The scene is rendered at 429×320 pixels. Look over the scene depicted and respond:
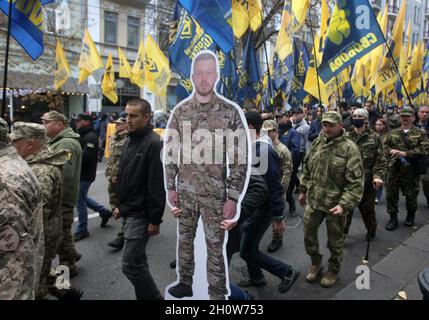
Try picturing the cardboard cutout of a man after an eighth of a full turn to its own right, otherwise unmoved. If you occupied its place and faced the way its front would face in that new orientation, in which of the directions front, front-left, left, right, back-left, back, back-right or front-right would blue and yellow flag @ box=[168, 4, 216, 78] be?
back-right

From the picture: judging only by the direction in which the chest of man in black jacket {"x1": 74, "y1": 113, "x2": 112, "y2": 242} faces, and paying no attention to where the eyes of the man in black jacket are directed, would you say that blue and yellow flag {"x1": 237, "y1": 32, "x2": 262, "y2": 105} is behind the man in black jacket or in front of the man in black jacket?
behind

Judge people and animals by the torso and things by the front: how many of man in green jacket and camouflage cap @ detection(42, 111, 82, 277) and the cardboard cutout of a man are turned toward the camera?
1

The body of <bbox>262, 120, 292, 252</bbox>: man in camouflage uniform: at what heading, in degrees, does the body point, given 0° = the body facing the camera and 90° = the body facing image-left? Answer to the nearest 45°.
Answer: approximately 45°

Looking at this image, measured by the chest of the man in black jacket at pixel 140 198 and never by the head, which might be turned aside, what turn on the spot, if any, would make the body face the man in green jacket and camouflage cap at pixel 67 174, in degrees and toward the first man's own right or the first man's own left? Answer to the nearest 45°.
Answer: approximately 90° to the first man's own right

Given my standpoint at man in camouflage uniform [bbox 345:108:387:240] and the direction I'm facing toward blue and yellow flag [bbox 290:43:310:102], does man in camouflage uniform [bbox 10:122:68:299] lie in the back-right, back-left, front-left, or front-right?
back-left

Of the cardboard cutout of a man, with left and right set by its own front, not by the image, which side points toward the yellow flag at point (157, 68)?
back
